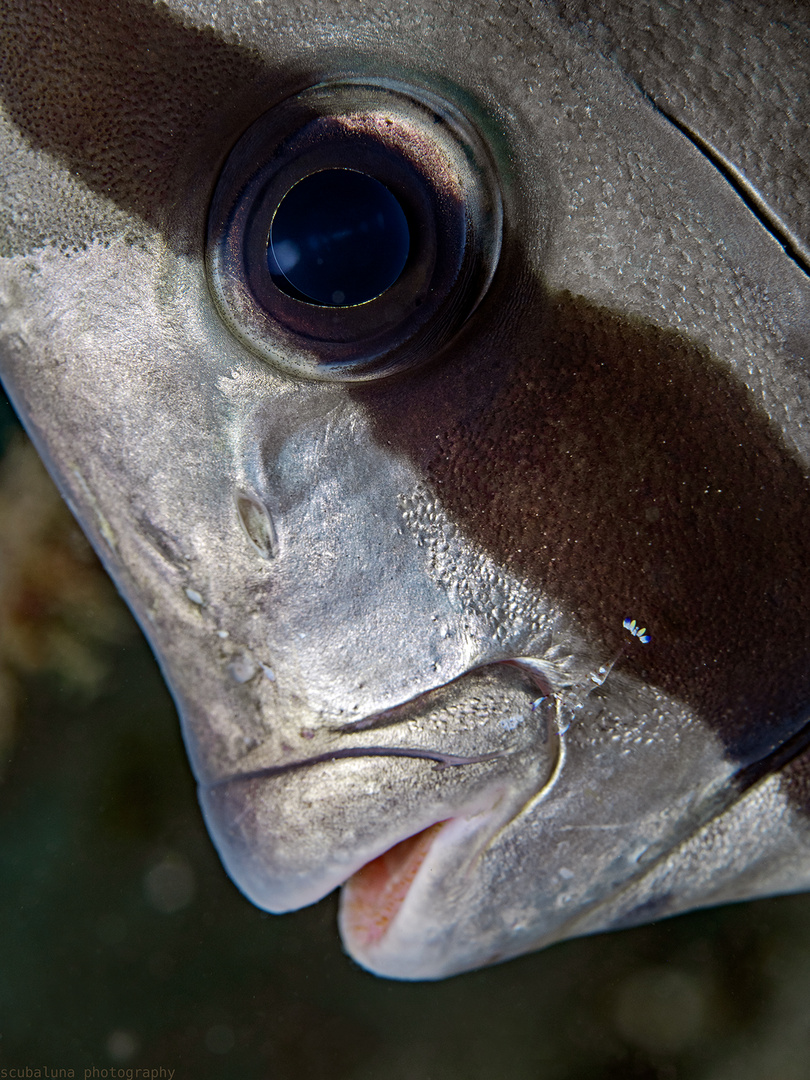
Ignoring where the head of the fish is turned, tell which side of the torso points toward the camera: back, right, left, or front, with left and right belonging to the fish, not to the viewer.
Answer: left
